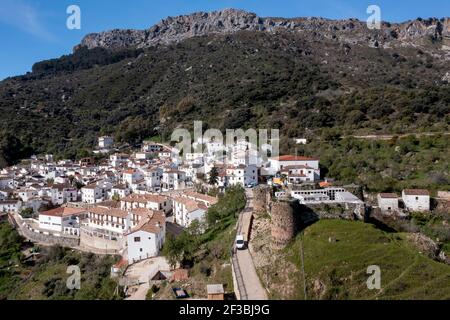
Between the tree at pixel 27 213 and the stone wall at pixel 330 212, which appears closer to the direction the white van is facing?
the stone wall
